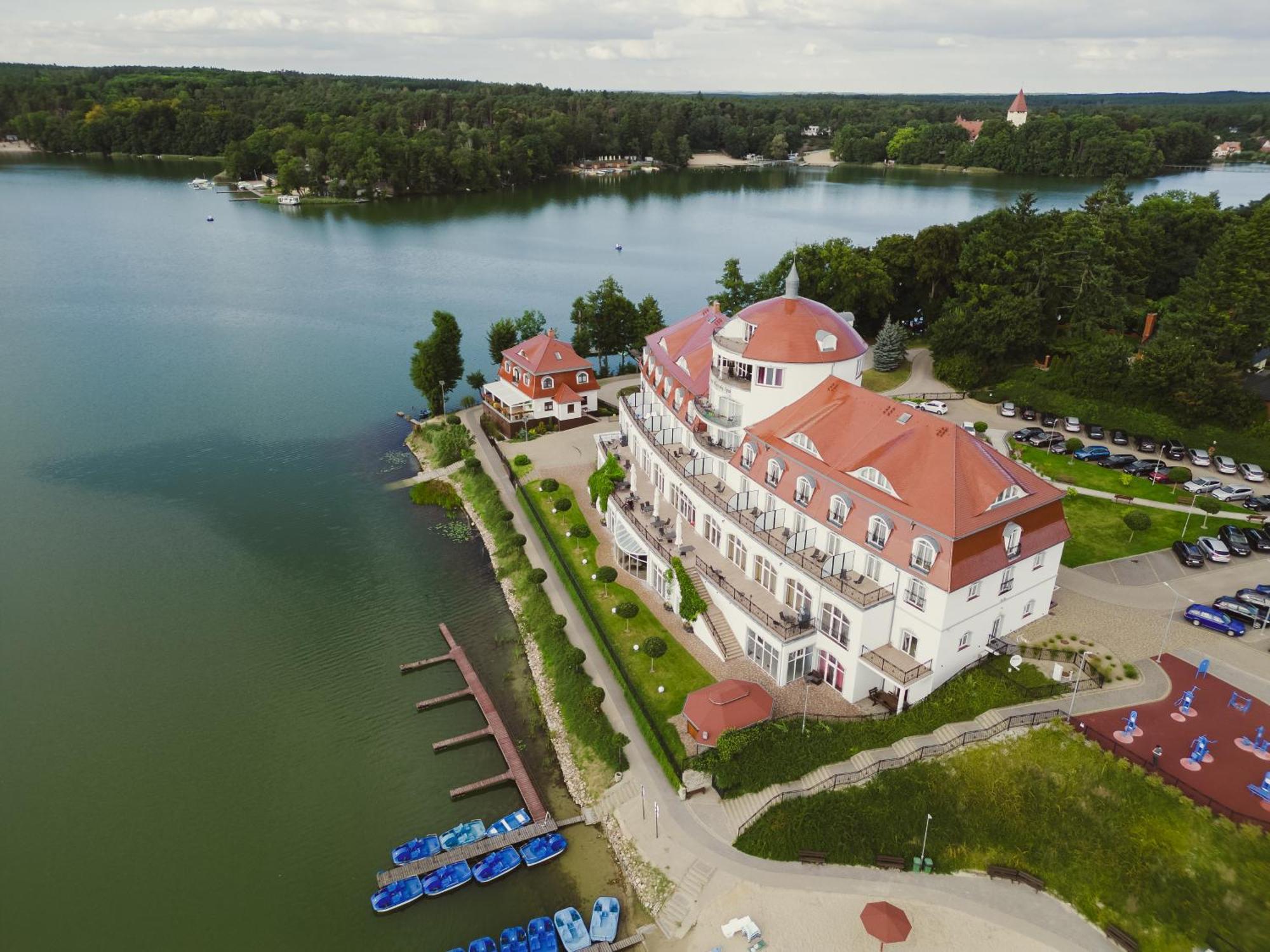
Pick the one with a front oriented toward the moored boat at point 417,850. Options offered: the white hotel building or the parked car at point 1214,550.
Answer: the white hotel building

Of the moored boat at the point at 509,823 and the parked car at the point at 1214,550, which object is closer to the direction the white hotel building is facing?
the moored boat

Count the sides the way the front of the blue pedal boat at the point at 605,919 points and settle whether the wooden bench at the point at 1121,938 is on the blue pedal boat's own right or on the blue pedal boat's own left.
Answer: on the blue pedal boat's own right

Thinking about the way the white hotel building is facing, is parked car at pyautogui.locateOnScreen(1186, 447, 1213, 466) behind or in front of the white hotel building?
behind

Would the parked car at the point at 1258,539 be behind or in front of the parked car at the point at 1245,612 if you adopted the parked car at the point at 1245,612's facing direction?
behind

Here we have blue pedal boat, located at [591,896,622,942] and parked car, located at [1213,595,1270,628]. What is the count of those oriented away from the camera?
1

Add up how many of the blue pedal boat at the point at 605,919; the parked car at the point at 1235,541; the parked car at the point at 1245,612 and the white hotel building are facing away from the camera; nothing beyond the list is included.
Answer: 1

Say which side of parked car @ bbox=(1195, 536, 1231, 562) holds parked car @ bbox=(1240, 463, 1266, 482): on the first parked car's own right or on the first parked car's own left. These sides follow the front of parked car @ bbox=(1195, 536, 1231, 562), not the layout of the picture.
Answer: on the first parked car's own right

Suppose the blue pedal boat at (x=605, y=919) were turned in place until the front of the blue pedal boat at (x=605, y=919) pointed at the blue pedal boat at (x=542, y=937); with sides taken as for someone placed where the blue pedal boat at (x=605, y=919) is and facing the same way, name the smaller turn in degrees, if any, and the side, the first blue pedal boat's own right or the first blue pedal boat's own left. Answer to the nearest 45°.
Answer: approximately 90° to the first blue pedal boat's own left

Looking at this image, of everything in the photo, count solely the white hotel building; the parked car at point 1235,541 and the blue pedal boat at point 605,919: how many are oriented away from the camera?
1

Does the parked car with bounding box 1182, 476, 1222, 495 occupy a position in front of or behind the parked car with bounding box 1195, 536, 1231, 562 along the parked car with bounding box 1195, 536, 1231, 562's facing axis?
in front

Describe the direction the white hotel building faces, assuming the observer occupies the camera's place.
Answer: facing the viewer and to the left of the viewer

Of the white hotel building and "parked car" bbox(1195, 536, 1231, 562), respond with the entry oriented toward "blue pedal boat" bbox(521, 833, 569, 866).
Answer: the white hotel building

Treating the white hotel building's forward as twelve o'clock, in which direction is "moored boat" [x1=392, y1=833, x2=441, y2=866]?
The moored boat is roughly at 12 o'clock from the white hotel building.
